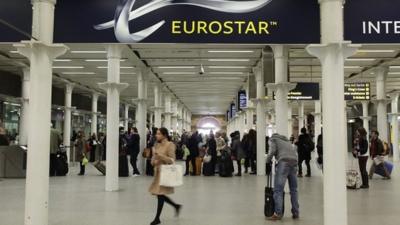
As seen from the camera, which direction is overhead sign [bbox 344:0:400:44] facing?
toward the camera

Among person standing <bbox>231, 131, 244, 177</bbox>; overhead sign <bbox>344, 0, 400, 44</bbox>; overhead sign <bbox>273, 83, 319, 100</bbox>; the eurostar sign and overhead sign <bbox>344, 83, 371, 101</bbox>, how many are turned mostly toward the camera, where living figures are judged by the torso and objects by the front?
4

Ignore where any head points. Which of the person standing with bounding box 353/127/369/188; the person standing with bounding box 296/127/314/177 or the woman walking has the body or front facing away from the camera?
the person standing with bounding box 296/127/314/177

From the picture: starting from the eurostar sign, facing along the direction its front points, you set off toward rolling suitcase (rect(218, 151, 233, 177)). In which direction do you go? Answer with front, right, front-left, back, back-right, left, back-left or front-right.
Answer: back

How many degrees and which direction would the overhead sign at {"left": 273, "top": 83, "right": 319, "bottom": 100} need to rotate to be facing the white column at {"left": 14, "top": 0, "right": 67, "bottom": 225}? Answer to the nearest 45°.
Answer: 0° — it already faces it

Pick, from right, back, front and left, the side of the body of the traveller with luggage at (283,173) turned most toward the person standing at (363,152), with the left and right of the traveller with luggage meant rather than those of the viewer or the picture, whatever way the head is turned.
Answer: right

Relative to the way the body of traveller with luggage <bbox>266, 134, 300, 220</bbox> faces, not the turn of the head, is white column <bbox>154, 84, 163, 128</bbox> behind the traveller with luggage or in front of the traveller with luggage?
in front

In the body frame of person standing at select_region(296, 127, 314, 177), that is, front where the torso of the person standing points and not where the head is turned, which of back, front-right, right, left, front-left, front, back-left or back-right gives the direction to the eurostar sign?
back

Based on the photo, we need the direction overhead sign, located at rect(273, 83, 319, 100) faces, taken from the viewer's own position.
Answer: facing the viewer

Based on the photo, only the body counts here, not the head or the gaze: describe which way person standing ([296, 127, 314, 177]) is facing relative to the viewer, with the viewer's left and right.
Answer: facing away from the viewer
